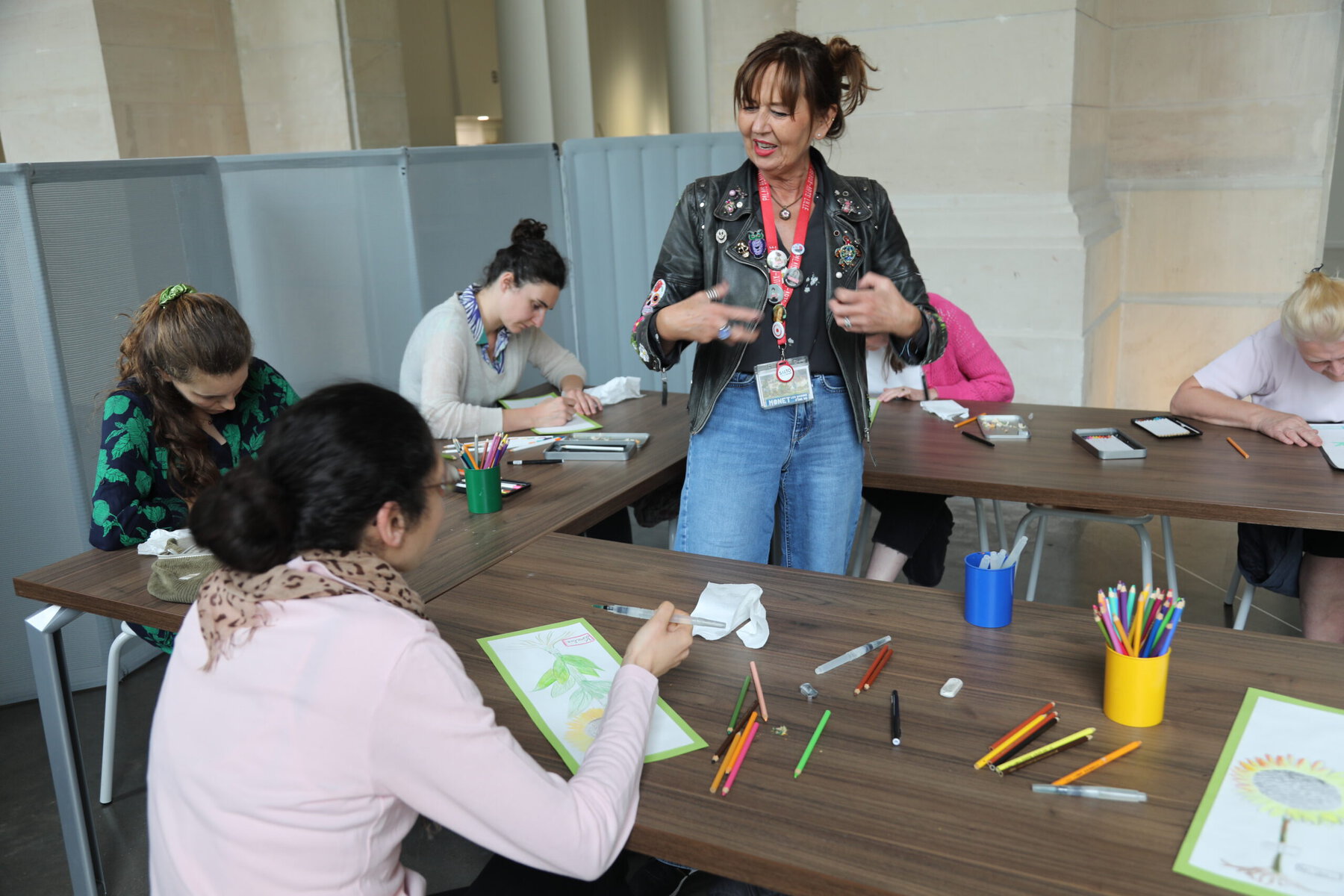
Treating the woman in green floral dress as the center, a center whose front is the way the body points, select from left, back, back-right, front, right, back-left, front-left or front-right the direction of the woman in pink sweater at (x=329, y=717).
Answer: front-right

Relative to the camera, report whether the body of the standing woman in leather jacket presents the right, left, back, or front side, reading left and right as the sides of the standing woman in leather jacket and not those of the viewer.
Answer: front

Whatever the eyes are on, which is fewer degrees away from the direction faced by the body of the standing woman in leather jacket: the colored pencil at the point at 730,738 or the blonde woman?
the colored pencil

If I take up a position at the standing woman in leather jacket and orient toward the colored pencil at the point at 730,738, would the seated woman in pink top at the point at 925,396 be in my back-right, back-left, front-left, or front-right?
back-left

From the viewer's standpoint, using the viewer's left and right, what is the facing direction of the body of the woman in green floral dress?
facing the viewer and to the right of the viewer

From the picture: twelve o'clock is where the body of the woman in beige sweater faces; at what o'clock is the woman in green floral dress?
The woman in green floral dress is roughly at 3 o'clock from the woman in beige sweater.

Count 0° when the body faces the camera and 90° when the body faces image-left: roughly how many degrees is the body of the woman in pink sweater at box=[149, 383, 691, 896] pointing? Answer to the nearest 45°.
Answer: approximately 225°

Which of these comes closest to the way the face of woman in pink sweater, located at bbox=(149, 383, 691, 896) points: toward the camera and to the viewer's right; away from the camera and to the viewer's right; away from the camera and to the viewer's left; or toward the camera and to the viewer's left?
away from the camera and to the viewer's right

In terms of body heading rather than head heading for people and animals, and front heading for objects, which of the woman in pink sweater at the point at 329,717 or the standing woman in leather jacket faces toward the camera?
the standing woman in leather jacket

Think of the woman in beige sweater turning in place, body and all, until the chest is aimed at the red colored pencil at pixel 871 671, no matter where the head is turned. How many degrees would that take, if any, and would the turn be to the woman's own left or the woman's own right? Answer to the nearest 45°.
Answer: approximately 45° to the woman's own right

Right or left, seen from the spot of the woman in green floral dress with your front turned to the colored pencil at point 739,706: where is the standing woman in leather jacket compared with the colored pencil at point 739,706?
left

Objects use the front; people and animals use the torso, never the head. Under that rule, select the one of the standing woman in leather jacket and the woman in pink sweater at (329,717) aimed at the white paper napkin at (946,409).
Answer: the woman in pink sweater

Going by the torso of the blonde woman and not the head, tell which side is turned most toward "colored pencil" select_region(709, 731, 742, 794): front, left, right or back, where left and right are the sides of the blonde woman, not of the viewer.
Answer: front

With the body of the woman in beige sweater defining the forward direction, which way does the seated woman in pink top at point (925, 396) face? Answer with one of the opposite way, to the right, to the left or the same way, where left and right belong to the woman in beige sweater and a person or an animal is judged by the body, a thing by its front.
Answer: to the right

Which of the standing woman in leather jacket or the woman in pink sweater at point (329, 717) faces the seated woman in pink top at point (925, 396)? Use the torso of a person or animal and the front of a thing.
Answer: the woman in pink sweater

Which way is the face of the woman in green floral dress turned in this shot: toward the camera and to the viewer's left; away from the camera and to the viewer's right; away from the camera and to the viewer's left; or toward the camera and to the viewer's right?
toward the camera and to the viewer's right

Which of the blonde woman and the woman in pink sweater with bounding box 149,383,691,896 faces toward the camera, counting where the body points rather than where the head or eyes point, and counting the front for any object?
the blonde woman

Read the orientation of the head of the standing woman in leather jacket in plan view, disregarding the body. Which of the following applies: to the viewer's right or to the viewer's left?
to the viewer's left

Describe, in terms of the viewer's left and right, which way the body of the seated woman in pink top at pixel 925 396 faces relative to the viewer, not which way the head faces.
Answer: facing the viewer and to the left of the viewer
